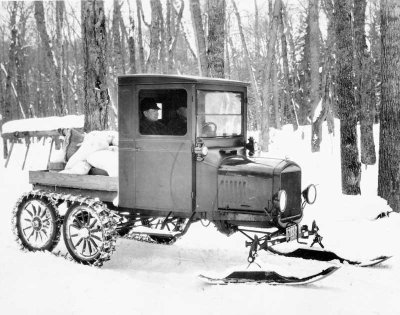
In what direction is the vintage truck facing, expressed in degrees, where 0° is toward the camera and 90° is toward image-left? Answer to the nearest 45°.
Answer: approximately 315°
